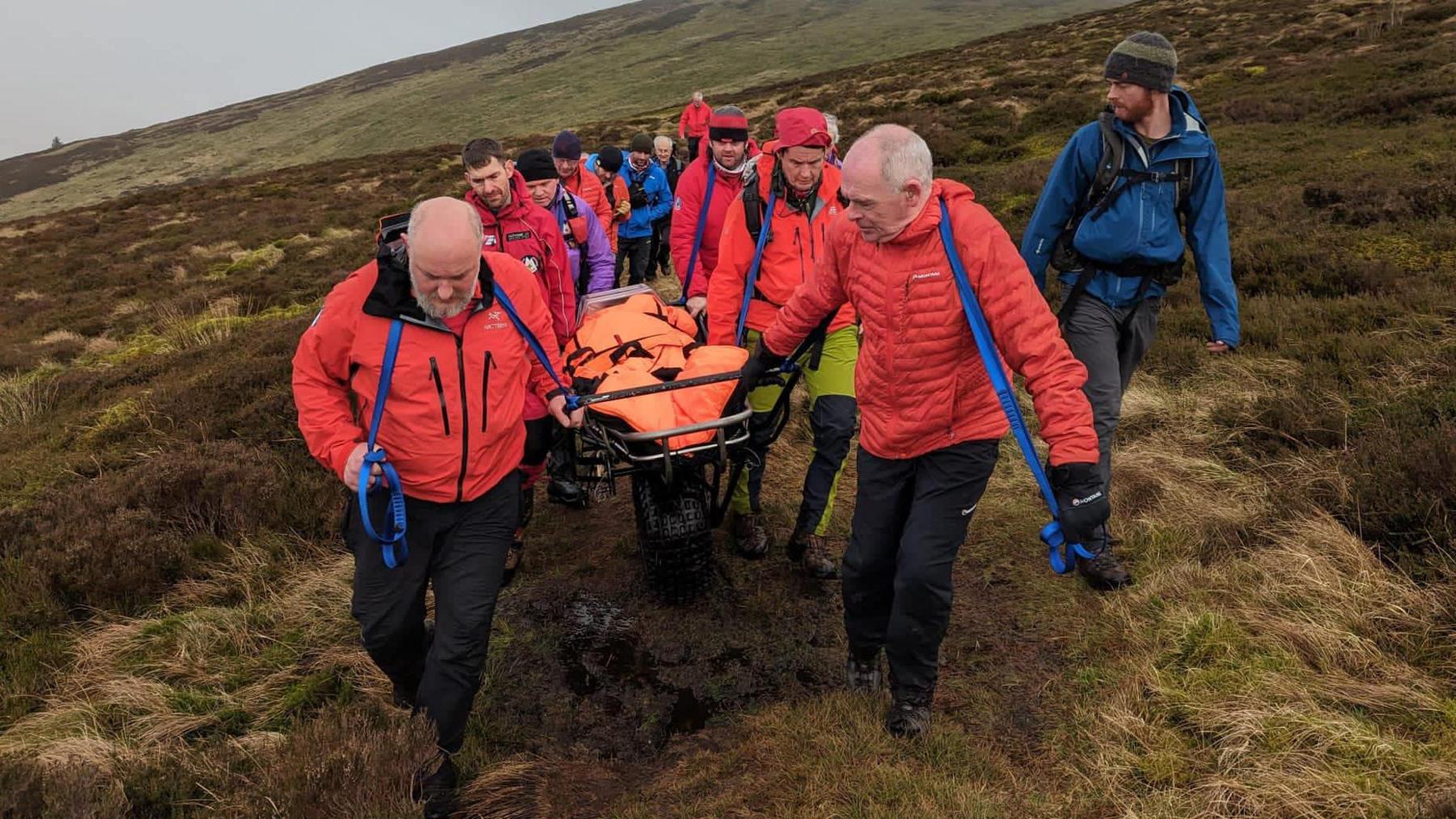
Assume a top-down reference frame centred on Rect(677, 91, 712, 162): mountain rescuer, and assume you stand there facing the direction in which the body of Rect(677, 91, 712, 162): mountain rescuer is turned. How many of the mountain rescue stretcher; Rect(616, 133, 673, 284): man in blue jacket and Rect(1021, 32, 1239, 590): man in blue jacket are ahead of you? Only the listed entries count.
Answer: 3

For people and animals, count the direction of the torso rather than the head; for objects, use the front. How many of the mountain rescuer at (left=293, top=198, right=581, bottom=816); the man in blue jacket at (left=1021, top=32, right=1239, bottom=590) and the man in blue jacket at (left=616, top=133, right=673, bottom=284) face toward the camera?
3

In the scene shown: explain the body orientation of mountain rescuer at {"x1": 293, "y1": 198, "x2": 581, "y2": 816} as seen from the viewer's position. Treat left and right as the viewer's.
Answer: facing the viewer

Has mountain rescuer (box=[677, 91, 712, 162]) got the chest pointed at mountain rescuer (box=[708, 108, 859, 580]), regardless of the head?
yes

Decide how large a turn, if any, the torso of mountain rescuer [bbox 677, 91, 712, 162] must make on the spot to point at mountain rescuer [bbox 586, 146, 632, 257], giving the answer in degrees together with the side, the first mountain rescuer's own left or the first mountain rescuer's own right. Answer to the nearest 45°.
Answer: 0° — they already face them

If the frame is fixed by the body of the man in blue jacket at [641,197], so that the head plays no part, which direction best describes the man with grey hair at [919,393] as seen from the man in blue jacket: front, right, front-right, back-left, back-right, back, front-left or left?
front

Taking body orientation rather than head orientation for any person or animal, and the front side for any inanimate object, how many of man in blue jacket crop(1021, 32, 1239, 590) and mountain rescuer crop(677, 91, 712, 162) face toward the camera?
2

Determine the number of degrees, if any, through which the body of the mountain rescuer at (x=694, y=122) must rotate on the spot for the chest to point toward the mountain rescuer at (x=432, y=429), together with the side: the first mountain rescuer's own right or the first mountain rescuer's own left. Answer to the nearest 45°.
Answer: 0° — they already face them

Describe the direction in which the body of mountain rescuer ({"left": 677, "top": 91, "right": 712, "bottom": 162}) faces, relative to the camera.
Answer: toward the camera

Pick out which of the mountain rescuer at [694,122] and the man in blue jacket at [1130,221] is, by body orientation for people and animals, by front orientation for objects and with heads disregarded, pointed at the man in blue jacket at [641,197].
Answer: the mountain rescuer

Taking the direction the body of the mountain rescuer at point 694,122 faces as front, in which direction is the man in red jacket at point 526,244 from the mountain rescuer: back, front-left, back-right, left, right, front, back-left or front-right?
front

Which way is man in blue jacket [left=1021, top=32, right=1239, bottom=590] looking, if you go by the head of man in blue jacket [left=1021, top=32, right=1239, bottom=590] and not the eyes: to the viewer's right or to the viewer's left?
to the viewer's left

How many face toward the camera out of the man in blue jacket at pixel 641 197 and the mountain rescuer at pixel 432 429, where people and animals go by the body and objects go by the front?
2

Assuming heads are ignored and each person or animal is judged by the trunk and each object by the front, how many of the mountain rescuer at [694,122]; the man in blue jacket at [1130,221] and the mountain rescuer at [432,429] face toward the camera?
3
